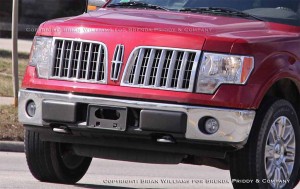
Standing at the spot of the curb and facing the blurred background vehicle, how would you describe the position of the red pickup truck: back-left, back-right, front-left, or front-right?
back-right

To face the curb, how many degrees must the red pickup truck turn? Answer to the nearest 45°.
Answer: approximately 90° to its right

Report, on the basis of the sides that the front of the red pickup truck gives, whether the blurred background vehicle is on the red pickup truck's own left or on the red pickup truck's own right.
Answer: on the red pickup truck's own right

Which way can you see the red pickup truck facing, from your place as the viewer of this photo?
facing the viewer and to the left of the viewer
